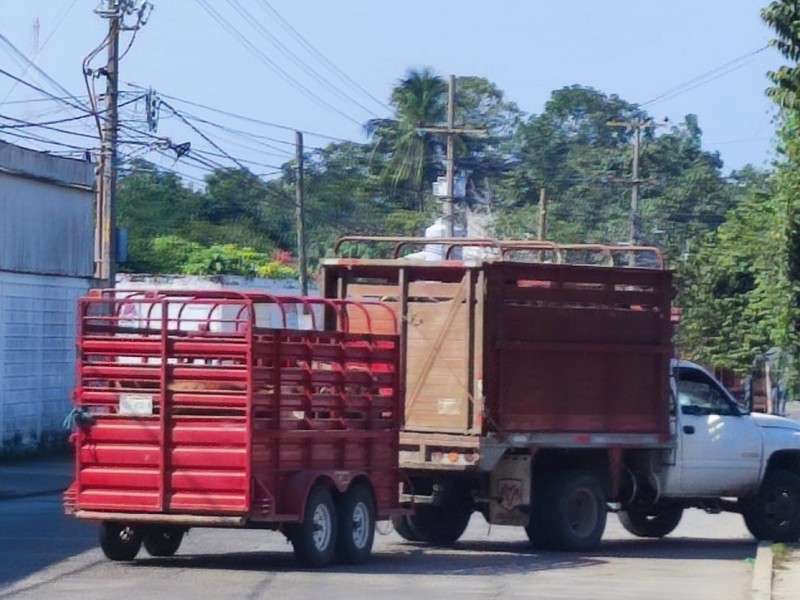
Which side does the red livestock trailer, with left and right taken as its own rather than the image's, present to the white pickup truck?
front

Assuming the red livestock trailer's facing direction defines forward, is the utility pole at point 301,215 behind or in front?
in front

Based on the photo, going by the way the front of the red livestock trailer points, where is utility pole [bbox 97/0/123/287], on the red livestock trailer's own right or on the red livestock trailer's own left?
on the red livestock trailer's own left

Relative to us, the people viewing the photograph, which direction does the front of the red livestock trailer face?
facing away from the viewer and to the right of the viewer
